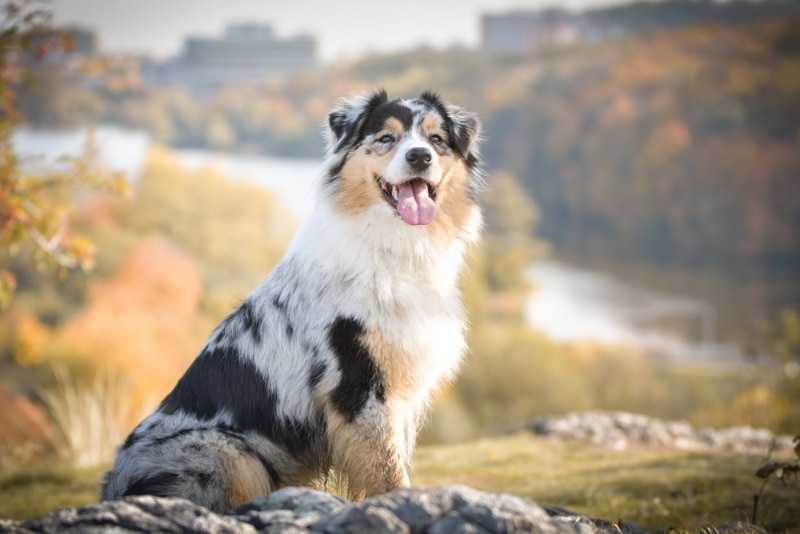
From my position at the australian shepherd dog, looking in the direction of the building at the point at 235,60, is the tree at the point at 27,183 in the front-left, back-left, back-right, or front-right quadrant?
front-left

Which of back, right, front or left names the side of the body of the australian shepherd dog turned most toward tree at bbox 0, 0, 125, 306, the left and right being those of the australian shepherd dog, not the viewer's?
back

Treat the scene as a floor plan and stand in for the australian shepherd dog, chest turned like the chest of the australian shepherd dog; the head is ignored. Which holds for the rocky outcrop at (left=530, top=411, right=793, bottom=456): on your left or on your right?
on your left

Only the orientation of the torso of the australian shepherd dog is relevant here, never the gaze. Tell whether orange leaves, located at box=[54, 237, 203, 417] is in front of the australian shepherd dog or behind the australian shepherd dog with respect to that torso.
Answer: behind

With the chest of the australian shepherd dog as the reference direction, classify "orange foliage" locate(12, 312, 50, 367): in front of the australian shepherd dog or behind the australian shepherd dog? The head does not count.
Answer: behind

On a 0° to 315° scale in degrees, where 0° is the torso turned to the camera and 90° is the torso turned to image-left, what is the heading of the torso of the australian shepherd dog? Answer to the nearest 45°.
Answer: approximately 315°

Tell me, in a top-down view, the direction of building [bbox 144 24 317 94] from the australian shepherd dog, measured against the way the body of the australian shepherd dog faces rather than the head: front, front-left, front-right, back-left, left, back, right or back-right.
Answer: back-left
